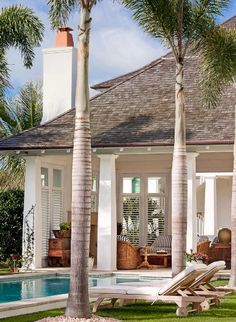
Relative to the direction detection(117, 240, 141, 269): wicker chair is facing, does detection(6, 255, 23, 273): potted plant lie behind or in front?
behind

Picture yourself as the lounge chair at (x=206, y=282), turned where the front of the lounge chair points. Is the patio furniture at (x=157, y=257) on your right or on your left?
on your right

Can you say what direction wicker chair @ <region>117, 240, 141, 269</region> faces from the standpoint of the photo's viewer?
facing away from the viewer and to the right of the viewer

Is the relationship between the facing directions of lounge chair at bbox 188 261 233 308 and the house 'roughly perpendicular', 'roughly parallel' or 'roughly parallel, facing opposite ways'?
roughly perpendicular

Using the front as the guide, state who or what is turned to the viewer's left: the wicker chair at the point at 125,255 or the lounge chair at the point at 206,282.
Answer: the lounge chair

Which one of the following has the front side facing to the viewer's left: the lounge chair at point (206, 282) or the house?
the lounge chair

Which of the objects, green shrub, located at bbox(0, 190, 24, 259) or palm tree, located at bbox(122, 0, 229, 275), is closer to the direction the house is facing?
the palm tree

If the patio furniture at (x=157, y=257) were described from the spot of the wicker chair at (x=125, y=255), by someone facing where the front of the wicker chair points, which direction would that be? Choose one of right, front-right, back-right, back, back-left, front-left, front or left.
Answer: front

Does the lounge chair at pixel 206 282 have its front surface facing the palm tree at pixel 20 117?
no

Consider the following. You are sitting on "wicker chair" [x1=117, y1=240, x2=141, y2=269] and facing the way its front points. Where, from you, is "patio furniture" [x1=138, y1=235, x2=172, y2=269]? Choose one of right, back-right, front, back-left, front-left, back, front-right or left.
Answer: front

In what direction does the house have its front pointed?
toward the camera

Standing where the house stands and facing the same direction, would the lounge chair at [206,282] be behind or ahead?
ahead

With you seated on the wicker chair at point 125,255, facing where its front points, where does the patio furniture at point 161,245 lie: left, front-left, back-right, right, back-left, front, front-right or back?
front

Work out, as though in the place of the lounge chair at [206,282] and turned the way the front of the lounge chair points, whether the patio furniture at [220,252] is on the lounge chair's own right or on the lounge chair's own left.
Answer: on the lounge chair's own right

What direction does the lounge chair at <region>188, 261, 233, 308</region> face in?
to the viewer's left

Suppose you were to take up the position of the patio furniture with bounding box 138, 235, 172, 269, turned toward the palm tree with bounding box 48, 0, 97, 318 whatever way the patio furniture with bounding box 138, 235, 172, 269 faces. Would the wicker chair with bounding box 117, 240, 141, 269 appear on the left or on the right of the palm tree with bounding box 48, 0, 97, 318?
right
